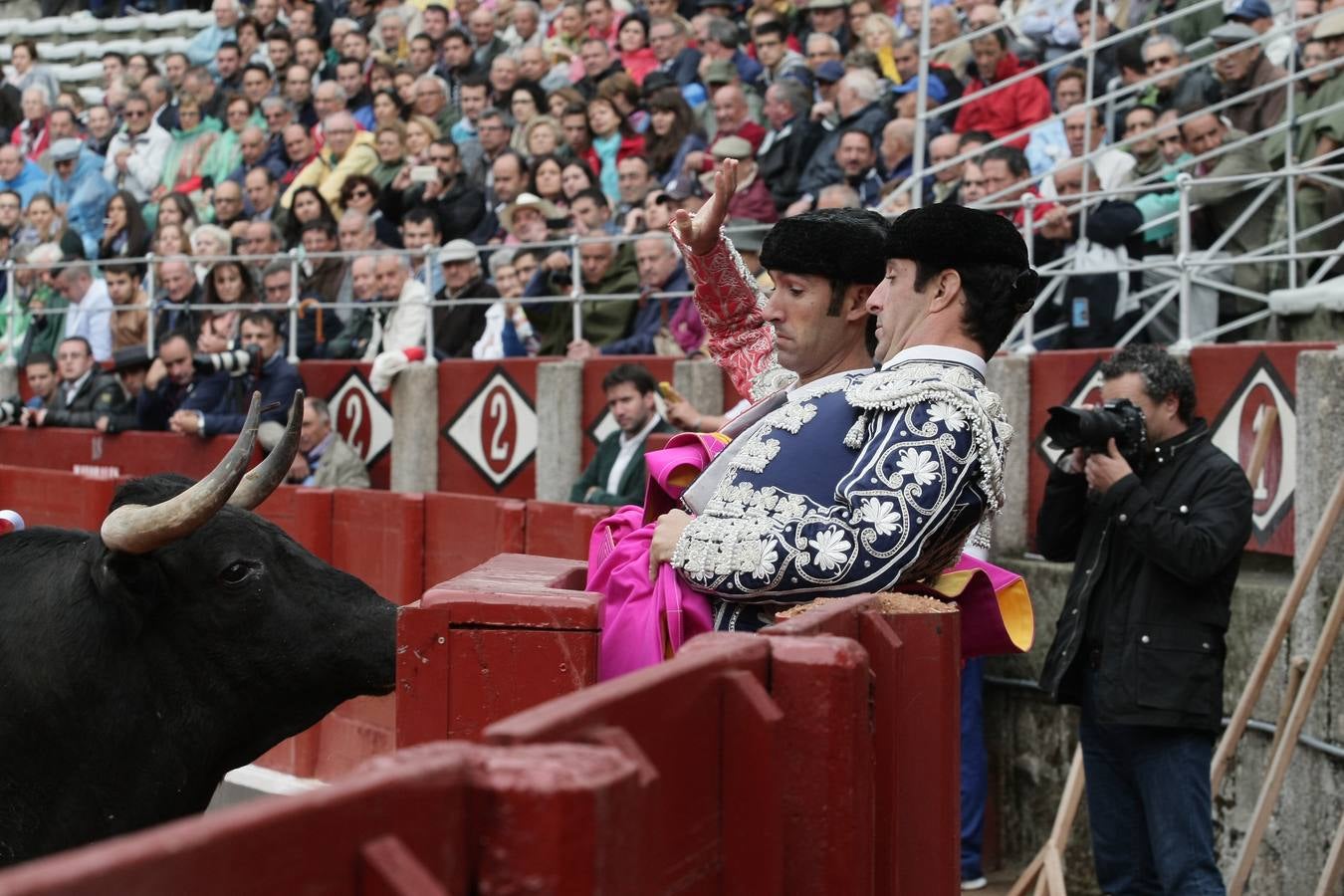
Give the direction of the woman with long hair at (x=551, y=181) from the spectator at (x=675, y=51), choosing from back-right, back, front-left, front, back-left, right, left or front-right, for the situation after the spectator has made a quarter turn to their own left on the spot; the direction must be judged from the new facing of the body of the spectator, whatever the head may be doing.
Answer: right

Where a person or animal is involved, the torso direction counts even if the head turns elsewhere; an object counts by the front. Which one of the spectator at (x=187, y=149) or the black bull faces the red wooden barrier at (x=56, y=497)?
the spectator

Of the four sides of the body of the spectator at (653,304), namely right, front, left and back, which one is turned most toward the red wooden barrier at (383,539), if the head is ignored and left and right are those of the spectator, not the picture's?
front

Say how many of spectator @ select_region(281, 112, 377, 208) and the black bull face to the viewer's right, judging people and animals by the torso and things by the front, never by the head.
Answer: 1

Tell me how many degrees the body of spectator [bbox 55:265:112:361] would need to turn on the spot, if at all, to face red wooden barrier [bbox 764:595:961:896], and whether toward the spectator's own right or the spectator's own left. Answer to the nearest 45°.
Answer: approximately 45° to the spectator's own left

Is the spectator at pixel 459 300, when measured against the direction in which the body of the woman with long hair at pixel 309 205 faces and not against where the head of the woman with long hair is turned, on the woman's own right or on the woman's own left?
on the woman's own left

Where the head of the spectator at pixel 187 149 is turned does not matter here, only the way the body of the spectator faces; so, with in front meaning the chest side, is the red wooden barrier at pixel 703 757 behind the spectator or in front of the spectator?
in front

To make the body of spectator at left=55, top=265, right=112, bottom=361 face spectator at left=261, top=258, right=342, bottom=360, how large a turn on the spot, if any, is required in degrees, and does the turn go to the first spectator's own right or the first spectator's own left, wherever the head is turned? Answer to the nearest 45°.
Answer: approximately 90° to the first spectator's own left

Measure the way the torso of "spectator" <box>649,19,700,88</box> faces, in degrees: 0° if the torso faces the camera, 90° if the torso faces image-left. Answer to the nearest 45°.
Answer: approximately 45°

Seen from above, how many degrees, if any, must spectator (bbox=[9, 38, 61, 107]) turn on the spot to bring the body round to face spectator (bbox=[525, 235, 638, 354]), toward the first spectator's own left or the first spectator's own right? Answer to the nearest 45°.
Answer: approximately 45° to the first spectator's own left

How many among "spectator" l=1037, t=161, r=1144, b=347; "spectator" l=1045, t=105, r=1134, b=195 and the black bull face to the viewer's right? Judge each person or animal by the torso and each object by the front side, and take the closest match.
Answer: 1

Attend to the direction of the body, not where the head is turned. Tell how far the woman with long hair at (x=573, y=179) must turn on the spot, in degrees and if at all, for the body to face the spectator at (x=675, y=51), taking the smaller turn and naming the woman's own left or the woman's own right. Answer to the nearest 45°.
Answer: approximately 180°

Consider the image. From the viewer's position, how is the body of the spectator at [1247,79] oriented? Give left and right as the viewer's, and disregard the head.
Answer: facing the viewer and to the left of the viewer

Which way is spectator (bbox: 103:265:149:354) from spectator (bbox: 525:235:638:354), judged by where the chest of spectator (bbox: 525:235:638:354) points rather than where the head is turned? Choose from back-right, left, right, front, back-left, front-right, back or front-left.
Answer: right
